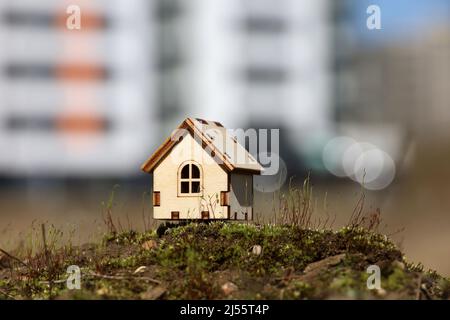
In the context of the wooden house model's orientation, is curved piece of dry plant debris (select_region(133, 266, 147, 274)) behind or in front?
in front

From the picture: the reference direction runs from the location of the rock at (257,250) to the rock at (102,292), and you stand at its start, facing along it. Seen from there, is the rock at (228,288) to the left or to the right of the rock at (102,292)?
left

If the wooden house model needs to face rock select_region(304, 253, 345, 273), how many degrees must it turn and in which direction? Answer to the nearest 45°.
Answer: approximately 45° to its left

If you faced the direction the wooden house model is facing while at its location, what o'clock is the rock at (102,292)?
The rock is roughly at 1 o'clock from the wooden house model.

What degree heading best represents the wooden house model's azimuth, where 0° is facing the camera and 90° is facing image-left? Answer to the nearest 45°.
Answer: approximately 0°

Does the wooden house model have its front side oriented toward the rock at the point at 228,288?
yes

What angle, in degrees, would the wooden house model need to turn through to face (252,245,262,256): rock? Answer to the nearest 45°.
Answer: approximately 45° to its left

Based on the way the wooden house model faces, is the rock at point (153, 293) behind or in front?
in front

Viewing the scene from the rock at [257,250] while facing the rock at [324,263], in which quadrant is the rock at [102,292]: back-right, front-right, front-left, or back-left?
back-right
